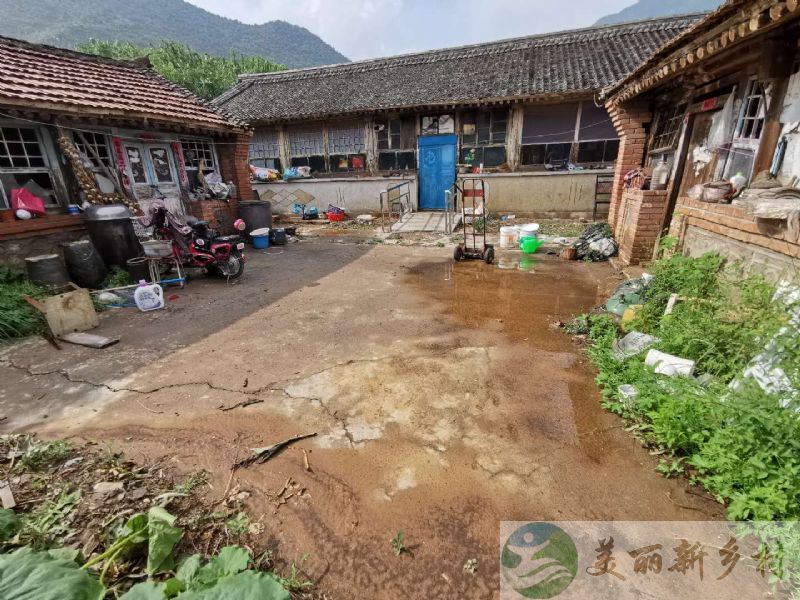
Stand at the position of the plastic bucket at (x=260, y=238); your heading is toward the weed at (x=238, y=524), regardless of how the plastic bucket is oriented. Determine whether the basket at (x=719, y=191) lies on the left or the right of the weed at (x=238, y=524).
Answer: left

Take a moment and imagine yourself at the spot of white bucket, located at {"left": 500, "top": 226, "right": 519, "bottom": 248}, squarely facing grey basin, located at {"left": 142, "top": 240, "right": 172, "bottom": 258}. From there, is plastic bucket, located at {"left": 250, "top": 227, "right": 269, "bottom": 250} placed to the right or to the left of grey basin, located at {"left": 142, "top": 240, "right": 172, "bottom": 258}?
right

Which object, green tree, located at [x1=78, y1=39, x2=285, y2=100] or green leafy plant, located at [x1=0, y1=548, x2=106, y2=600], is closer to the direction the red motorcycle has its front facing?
the green tree
